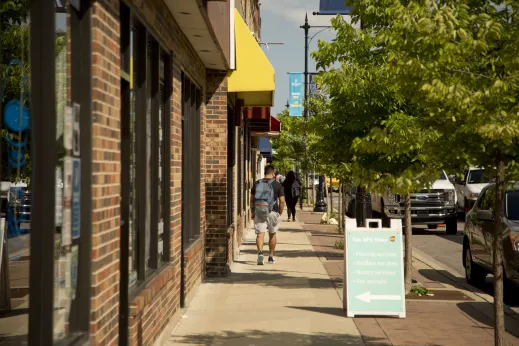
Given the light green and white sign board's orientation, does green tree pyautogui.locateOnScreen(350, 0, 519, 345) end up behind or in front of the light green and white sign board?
in front

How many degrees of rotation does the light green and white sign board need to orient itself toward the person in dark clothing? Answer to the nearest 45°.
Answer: approximately 180°

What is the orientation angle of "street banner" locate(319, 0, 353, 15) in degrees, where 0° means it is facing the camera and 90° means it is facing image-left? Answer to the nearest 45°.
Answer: approximately 0°

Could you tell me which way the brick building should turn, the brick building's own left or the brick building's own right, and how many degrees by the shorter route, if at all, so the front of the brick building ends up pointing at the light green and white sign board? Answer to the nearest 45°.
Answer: approximately 45° to the brick building's own left

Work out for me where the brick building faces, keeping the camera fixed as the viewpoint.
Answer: facing to the right of the viewer

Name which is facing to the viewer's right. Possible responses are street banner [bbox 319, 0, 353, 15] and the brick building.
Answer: the brick building

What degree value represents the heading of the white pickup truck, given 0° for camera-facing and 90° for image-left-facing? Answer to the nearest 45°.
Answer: approximately 0°

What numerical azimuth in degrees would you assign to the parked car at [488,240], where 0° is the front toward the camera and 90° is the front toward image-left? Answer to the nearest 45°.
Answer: approximately 315°

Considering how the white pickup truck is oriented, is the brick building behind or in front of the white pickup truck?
in front
